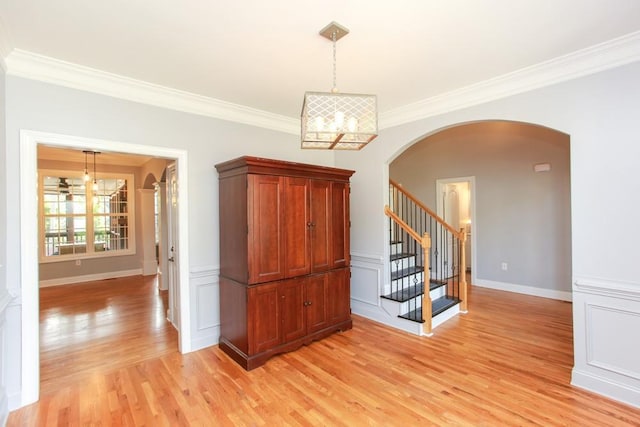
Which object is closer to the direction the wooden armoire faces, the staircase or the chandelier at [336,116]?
the chandelier

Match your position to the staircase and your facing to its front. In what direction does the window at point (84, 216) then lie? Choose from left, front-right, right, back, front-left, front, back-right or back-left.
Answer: back-right

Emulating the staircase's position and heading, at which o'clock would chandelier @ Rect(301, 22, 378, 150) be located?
The chandelier is roughly at 2 o'clock from the staircase.

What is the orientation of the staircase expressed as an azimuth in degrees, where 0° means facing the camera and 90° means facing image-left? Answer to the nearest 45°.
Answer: approximately 315°

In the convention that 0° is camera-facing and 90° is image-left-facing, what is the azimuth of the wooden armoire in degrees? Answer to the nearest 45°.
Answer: approximately 315°

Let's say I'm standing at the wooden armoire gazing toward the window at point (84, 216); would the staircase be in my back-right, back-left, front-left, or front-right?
back-right

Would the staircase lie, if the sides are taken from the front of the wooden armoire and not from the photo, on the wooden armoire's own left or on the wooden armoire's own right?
on the wooden armoire's own left

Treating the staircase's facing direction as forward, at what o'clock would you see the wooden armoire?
The wooden armoire is roughly at 3 o'clock from the staircase.
